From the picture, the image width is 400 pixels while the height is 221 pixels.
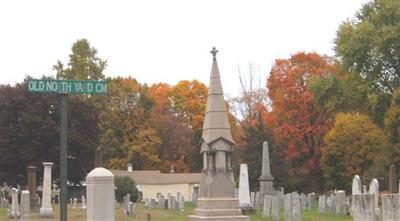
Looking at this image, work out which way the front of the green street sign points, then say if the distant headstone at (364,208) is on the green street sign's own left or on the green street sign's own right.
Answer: on the green street sign's own left

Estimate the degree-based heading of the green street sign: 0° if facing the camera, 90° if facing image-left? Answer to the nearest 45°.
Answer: approximately 0°

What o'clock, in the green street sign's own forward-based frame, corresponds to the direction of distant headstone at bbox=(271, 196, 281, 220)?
The distant headstone is roughly at 7 o'clock from the green street sign.

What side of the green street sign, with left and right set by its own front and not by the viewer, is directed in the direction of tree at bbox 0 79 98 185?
back

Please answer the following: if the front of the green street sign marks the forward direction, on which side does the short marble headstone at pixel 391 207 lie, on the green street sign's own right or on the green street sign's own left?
on the green street sign's own left

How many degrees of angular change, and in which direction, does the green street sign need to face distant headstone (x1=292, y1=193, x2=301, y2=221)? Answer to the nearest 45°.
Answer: approximately 135° to its left

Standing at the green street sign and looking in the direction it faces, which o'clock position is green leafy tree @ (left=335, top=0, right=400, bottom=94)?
The green leafy tree is roughly at 7 o'clock from the green street sign.

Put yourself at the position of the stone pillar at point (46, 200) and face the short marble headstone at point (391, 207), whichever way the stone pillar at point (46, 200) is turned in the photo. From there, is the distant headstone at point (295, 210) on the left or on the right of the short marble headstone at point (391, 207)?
left

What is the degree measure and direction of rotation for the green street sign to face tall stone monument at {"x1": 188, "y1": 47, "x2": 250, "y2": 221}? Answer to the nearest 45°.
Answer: approximately 135° to its left

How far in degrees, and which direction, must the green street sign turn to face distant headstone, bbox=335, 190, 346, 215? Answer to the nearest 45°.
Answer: approximately 135° to its left
